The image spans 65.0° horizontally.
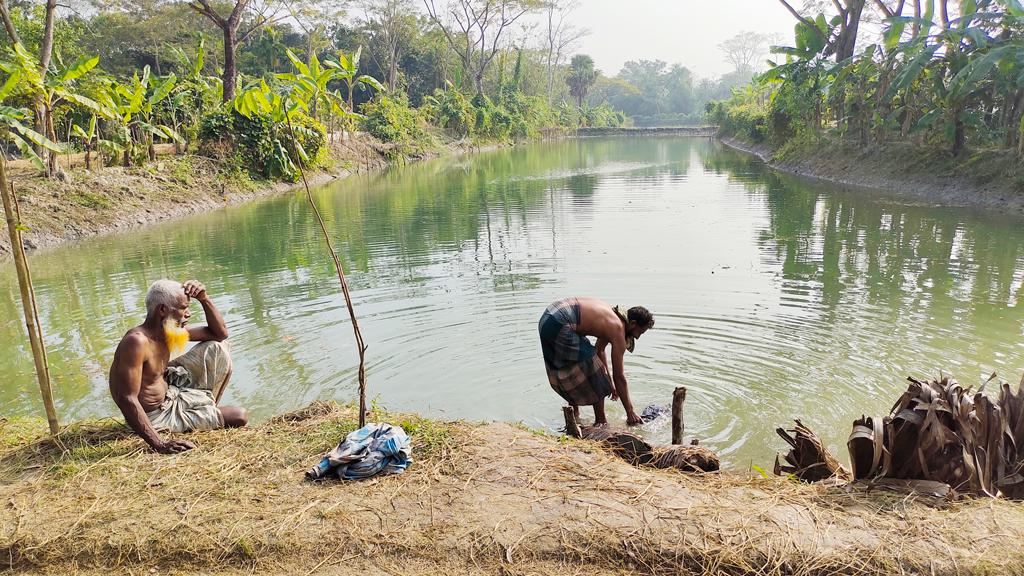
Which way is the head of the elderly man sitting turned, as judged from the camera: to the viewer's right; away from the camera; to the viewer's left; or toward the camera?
to the viewer's right

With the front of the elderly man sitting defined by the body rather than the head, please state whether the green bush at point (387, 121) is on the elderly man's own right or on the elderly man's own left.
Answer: on the elderly man's own left

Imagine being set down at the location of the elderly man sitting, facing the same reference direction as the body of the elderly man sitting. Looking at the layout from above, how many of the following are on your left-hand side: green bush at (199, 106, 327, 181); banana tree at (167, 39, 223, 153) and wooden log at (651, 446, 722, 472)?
2

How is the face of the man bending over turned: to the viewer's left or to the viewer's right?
to the viewer's right

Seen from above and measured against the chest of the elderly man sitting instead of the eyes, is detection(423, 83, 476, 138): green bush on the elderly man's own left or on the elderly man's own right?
on the elderly man's own left

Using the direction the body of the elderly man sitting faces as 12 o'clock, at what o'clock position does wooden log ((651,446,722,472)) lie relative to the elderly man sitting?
The wooden log is roughly at 1 o'clock from the elderly man sitting.

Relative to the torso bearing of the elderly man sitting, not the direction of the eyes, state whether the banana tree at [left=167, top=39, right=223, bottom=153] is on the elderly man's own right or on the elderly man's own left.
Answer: on the elderly man's own left

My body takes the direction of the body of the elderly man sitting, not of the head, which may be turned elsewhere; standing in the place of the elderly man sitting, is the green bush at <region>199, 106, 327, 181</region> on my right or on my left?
on my left

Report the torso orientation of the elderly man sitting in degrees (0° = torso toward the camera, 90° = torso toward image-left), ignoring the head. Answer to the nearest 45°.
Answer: approximately 270°

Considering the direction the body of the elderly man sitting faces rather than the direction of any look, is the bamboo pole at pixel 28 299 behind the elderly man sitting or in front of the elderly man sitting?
behind
